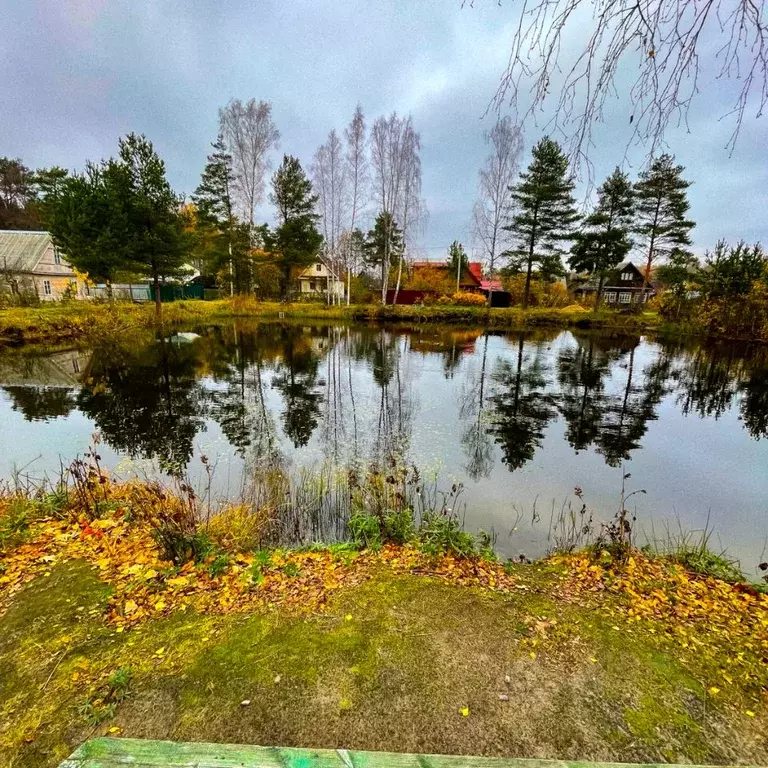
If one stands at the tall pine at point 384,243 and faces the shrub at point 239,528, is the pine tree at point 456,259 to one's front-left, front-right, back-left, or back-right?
back-left
